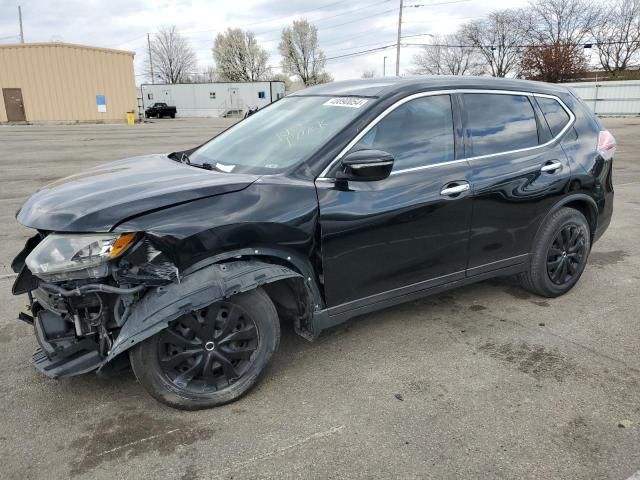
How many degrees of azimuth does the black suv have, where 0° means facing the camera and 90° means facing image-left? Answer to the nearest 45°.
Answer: approximately 45°

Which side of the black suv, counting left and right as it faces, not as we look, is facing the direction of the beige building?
right
